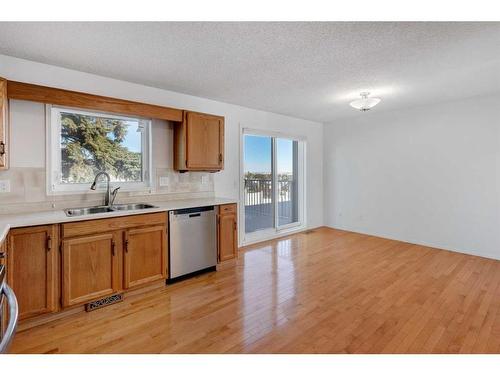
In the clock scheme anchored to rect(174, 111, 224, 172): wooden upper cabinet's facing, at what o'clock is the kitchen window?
The kitchen window is roughly at 4 o'clock from the wooden upper cabinet.

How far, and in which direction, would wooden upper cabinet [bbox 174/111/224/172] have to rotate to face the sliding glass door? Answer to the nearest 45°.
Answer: approximately 90° to its left

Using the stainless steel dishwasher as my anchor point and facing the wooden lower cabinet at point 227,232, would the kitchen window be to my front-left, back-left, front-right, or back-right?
back-left

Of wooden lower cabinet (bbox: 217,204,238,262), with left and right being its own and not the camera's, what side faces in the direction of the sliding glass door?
left

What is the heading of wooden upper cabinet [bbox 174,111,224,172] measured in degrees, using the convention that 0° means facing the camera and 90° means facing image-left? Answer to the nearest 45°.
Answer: approximately 315°

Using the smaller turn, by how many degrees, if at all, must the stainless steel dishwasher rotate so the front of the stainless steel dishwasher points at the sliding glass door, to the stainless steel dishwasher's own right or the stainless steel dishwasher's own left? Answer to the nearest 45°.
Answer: approximately 90° to the stainless steel dishwasher's own left

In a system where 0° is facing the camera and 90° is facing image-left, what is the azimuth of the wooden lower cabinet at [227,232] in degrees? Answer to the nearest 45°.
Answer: approximately 315°

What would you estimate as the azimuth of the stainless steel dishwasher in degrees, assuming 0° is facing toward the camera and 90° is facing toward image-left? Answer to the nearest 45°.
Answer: approximately 315°
